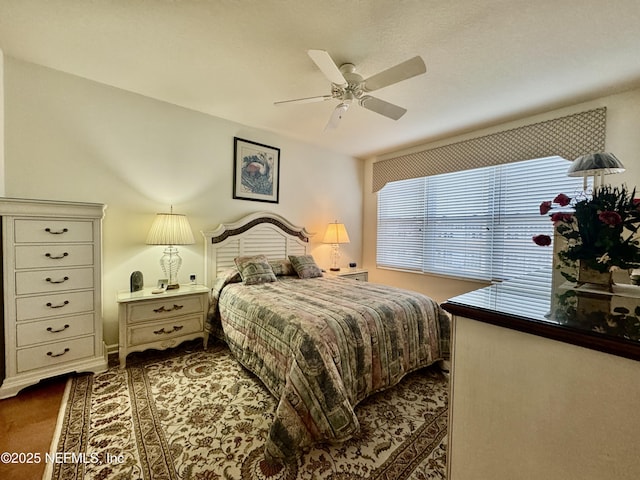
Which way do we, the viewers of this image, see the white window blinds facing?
facing the viewer and to the left of the viewer

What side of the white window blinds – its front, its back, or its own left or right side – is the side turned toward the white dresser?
front

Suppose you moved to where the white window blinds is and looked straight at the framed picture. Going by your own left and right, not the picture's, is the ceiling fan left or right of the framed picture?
left

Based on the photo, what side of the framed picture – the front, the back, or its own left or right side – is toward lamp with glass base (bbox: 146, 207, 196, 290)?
right

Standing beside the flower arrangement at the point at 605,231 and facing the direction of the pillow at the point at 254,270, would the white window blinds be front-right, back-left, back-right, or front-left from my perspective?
front-right

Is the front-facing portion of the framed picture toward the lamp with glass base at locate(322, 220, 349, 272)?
no

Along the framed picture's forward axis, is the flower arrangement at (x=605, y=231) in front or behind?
in front

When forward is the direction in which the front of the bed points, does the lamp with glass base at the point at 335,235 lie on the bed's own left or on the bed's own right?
on the bed's own left

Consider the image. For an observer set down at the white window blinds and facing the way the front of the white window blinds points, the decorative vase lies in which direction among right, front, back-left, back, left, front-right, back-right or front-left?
front-left

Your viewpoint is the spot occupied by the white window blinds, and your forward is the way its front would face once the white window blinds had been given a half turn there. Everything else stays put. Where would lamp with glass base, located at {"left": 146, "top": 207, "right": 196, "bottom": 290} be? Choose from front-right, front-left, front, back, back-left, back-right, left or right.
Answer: back

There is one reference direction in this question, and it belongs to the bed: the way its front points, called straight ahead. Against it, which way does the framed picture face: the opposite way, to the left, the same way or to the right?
the same way

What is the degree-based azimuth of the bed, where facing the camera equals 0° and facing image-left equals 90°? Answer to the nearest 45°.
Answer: approximately 315°

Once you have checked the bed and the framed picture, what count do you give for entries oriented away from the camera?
0

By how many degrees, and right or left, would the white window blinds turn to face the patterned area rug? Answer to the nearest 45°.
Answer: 0° — it already faces it

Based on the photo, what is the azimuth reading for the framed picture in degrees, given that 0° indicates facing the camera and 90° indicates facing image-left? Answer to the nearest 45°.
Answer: approximately 315°

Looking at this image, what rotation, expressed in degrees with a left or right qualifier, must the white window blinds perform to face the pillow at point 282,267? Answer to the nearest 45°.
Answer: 0° — it already faces it
